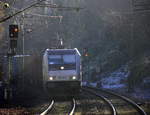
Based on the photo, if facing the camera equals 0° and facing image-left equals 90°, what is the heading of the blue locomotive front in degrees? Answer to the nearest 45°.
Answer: approximately 0°
